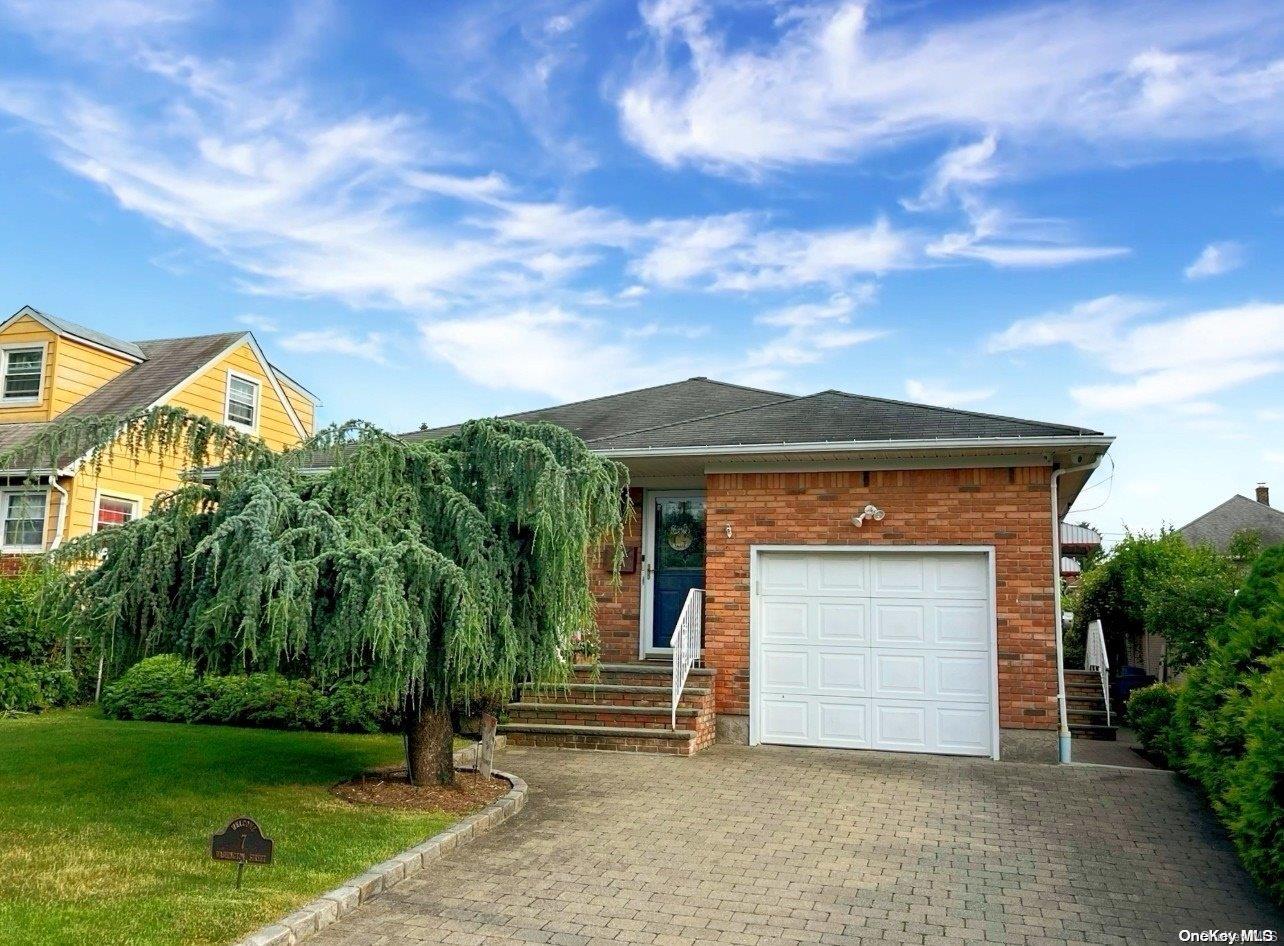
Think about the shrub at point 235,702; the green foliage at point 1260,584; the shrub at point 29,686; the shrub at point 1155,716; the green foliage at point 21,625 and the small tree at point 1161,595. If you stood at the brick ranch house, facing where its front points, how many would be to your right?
3

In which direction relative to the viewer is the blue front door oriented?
toward the camera

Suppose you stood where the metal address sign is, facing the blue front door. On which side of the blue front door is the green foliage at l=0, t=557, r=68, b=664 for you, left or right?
left

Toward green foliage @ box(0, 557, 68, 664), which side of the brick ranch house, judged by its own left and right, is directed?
right

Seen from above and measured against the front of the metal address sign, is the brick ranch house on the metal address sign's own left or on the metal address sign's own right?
on the metal address sign's own left

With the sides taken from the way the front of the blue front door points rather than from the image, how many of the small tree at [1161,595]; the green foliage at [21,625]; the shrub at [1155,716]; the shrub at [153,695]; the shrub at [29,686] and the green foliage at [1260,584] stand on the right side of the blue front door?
3

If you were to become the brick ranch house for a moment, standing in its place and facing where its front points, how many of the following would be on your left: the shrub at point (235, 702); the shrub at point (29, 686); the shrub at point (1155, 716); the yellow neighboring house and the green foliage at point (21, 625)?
1

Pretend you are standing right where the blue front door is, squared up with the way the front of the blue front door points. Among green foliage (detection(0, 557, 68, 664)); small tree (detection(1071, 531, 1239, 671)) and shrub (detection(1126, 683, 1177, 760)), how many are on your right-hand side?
1

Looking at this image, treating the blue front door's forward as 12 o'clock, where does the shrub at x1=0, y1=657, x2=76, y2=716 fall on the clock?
The shrub is roughly at 3 o'clock from the blue front door.

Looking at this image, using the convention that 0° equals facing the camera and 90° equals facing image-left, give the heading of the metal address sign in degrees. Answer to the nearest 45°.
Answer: approximately 0°

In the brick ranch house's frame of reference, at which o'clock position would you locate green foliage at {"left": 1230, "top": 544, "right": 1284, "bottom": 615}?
The green foliage is roughly at 10 o'clock from the brick ranch house.

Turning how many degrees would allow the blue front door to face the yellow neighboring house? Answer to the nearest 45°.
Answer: approximately 135° to its right

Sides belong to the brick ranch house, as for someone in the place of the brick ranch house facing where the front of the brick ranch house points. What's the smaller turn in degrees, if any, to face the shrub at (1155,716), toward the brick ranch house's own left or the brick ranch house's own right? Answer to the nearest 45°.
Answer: approximately 90° to the brick ranch house's own left

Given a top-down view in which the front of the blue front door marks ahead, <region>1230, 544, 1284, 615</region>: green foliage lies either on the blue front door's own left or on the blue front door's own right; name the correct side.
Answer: on the blue front door's own left

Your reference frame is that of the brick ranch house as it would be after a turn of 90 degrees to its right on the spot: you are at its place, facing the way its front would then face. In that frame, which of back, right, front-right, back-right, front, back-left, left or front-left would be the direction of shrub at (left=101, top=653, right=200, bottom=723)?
front

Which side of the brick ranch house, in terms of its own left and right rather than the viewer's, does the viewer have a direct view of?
front

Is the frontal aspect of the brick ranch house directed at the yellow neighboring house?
no

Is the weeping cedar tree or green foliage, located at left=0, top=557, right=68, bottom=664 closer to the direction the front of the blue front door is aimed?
the weeping cedar tree

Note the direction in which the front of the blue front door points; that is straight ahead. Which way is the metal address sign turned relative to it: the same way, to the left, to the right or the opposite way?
the same way

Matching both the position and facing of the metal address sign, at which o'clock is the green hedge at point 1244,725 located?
The green hedge is roughly at 9 o'clock from the metal address sign.

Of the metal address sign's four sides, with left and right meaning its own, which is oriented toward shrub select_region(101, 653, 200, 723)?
back
